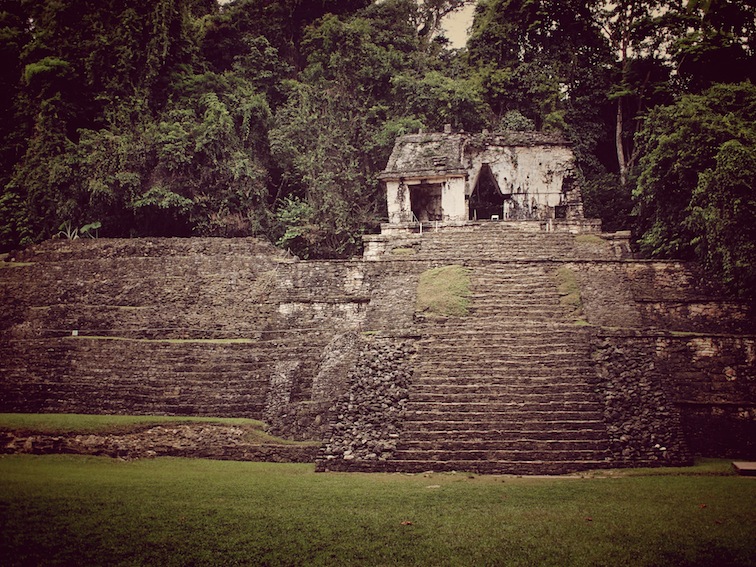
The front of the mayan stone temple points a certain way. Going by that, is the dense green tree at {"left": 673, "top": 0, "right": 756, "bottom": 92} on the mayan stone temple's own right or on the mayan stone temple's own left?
on the mayan stone temple's own left

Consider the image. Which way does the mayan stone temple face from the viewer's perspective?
toward the camera

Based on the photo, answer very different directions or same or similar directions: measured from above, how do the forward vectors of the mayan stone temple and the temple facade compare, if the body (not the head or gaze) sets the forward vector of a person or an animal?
same or similar directions

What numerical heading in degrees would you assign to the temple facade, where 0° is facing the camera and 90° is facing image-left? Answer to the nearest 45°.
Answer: approximately 0°

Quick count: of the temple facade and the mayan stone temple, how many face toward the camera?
2
